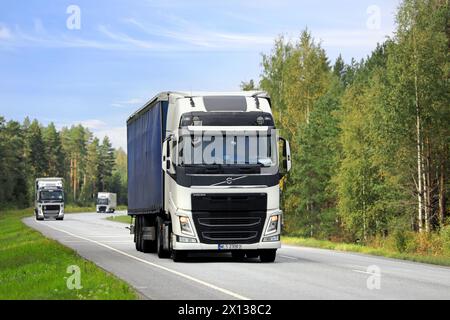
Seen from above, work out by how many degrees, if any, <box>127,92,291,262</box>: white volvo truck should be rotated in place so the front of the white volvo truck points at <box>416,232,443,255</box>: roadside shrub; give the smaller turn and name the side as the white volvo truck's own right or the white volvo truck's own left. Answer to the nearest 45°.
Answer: approximately 135° to the white volvo truck's own left

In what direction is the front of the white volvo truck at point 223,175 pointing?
toward the camera

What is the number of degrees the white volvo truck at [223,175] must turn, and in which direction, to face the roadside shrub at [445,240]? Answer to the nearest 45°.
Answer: approximately 135° to its left
